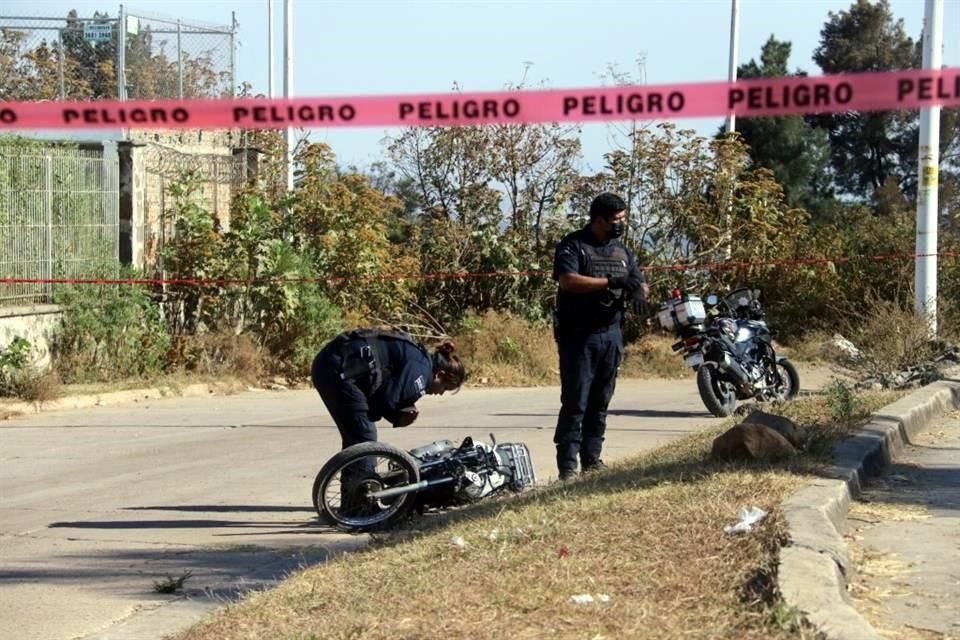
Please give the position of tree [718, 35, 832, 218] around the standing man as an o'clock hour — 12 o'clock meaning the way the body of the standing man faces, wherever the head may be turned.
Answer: The tree is roughly at 8 o'clock from the standing man.

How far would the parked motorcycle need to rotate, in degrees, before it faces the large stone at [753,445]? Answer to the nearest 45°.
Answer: approximately 135° to its right

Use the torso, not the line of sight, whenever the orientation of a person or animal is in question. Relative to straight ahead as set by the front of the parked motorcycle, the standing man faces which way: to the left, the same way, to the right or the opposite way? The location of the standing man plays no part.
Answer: to the right

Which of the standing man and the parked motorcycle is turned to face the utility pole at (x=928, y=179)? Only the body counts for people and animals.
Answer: the parked motorcycle

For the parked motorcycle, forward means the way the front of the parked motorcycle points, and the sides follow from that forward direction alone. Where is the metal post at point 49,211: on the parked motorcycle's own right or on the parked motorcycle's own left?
on the parked motorcycle's own left

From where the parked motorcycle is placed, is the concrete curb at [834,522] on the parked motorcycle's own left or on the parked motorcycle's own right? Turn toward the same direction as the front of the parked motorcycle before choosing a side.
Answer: on the parked motorcycle's own right

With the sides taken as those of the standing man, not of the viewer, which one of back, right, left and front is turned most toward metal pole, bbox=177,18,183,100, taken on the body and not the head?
back

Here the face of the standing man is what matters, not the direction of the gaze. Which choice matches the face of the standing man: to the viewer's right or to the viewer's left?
to the viewer's right

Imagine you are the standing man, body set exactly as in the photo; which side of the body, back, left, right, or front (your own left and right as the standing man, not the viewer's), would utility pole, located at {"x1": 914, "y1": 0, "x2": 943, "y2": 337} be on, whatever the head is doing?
left

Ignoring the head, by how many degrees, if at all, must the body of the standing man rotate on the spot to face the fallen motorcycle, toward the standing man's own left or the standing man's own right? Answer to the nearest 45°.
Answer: approximately 90° to the standing man's own right

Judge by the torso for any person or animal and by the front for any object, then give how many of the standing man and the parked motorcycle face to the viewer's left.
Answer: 0

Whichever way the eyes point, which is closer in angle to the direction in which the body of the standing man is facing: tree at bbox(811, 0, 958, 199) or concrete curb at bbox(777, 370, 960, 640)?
the concrete curb

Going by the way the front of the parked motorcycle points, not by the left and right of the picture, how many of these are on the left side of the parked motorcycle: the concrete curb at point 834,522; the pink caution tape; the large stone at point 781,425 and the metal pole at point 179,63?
1

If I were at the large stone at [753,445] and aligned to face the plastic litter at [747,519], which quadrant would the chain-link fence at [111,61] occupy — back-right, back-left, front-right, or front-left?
back-right

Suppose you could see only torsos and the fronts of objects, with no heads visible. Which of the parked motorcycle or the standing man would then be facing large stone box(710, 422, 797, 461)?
the standing man
